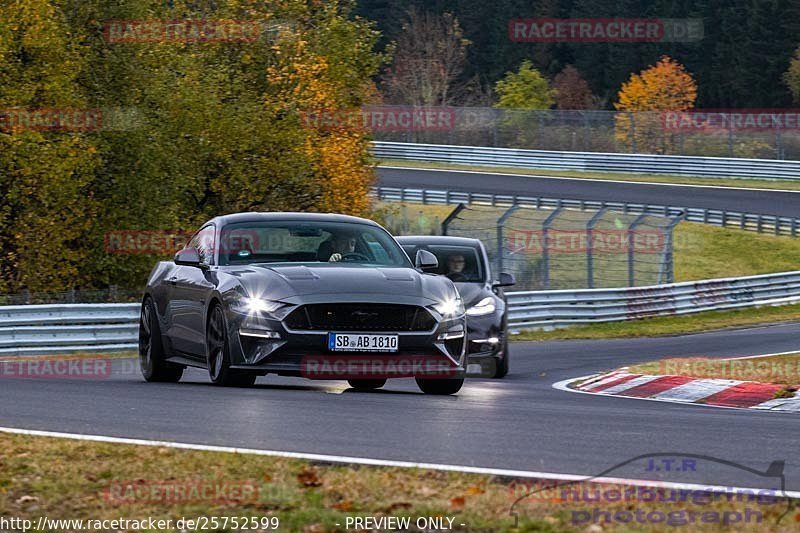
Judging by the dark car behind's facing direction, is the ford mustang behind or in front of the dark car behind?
in front

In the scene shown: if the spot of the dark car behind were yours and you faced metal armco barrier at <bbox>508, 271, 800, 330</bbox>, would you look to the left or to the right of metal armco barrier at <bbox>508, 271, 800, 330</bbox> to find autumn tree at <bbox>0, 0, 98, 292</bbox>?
left

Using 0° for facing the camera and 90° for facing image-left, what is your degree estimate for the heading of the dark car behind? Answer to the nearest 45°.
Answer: approximately 0°

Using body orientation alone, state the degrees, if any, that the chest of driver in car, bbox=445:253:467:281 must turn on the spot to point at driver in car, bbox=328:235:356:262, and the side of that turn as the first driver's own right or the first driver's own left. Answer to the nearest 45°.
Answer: approximately 45° to the first driver's own right

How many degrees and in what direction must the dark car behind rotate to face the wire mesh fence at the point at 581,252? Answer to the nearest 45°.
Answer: approximately 180°

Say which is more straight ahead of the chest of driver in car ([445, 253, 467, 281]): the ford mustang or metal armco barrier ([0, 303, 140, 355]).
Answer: the ford mustang

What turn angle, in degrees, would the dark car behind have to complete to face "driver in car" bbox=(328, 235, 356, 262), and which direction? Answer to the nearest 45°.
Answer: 0° — it already faces them

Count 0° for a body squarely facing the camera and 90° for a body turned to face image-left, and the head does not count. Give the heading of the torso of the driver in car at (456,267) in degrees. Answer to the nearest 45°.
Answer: approximately 315°
